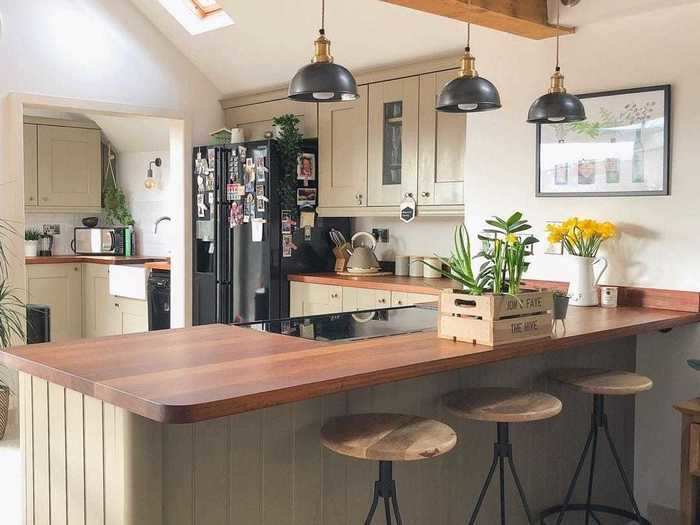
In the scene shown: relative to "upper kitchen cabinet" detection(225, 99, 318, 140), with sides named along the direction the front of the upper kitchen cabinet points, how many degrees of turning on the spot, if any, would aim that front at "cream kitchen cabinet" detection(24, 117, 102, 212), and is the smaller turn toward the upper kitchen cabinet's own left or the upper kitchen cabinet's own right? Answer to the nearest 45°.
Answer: approximately 90° to the upper kitchen cabinet's own right

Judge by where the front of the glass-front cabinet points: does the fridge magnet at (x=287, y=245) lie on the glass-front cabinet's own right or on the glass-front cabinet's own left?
on the glass-front cabinet's own right

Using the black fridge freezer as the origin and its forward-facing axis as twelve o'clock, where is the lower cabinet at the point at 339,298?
The lower cabinet is roughly at 9 o'clock from the black fridge freezer.

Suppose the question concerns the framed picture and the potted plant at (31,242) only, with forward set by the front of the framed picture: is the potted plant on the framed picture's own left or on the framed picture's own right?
on the framed picture's own right

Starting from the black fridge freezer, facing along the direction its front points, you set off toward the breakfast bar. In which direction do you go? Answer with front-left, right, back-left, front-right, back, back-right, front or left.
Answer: front-left

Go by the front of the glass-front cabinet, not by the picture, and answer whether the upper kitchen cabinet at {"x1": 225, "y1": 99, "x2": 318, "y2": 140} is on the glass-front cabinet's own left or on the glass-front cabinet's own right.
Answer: on the glass-front cabinet's own right

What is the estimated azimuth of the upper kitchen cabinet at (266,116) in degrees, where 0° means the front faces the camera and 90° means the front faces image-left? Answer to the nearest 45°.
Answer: approximately 45°

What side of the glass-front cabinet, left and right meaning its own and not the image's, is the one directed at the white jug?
left

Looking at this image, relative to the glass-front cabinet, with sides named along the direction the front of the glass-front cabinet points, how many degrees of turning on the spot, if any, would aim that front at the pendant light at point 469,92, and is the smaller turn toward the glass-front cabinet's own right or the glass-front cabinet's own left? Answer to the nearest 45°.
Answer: approximately 45° to the glass-front cabinet's own left

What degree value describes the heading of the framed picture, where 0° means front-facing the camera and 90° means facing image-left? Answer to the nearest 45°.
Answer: approximately 45°

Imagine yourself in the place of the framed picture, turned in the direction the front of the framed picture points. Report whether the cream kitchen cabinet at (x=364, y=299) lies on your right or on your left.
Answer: on your right

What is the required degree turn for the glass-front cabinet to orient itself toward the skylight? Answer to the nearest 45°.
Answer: approximately 45° to its right

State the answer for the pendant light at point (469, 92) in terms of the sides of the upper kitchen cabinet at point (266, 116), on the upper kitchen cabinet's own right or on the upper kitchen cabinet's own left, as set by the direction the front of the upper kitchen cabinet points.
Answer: on the upper kitchen cabinet's own left
